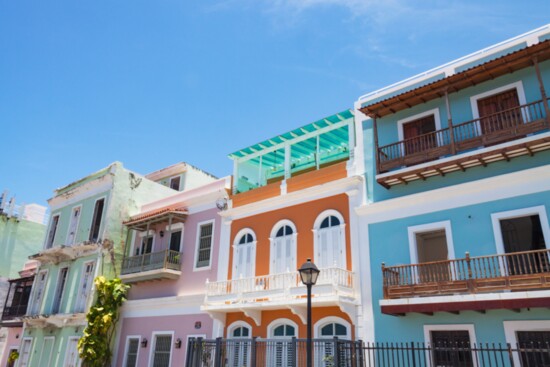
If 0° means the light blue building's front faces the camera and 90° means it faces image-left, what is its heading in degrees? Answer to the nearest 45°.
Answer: approximately 45°

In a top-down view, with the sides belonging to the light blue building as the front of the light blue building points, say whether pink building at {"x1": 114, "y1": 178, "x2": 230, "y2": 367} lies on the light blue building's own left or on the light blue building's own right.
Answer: on the light blue building's own right

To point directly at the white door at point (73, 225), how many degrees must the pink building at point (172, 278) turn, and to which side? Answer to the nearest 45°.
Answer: approximately 90° to its right

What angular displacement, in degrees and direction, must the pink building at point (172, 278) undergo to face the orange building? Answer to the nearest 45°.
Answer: approximately 90° to its left

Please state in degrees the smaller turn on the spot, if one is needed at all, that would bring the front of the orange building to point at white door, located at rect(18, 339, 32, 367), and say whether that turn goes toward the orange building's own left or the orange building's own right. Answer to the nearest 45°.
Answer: approximately 90° to the orange building's own right

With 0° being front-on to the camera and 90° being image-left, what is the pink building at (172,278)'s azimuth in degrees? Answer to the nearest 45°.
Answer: approximately 45°

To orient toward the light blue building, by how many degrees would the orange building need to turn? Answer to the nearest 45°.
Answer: approximately 90° to its left

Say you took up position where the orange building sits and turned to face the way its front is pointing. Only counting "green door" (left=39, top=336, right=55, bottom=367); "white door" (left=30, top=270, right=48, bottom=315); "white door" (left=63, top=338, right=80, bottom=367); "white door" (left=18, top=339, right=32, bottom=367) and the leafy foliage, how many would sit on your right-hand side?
5

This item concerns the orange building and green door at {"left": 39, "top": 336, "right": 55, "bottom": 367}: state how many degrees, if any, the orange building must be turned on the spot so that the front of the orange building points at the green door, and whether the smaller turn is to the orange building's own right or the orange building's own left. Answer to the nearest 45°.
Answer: approximately 90° to the orange building's own right

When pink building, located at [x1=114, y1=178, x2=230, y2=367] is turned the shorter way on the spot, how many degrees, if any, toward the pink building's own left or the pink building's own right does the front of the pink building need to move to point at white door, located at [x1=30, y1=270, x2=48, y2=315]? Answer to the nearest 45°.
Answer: approximately 90° to the pink building's own right

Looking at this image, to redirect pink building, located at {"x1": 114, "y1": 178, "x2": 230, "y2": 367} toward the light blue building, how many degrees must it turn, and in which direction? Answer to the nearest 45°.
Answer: approximately 90° to its left
